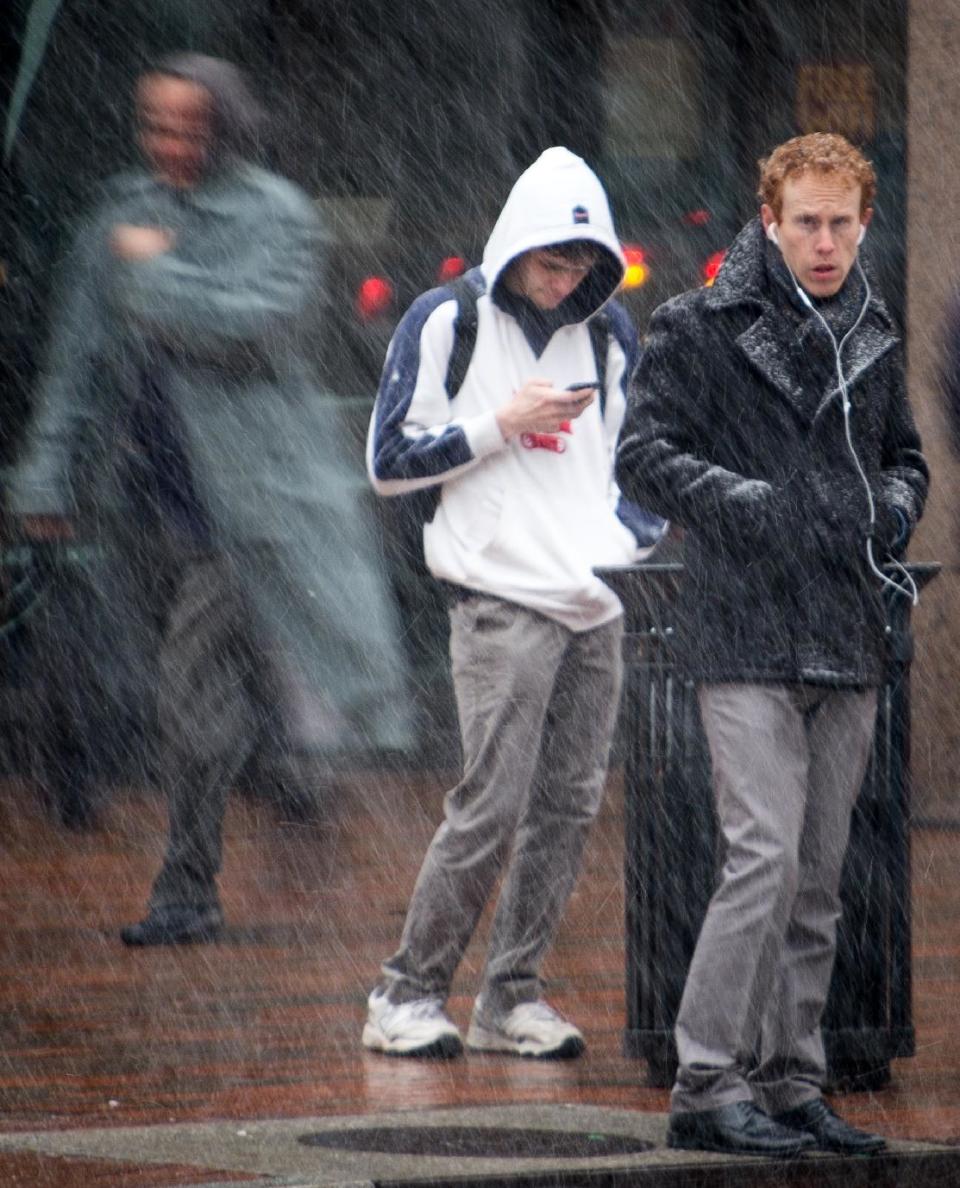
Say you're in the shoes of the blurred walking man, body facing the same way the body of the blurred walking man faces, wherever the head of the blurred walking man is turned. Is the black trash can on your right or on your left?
on your left

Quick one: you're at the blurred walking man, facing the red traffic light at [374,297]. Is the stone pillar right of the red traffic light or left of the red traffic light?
right

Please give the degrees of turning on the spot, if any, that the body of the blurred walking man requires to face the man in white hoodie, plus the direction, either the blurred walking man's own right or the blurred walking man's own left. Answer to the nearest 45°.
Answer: approximately 90° to the blurred walking man's own left

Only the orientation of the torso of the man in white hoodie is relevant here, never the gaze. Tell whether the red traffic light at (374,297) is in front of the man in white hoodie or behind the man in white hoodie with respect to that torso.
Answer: behind

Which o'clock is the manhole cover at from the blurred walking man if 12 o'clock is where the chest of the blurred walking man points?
The manhole cover is roughly at 10 o'clock from the blurred walking man.

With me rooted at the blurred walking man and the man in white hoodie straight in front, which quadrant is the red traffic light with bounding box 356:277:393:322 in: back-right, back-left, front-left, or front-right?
back-left

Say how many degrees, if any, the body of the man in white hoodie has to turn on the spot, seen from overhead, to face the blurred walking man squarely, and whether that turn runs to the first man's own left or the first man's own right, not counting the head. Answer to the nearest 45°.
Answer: approximately 180°

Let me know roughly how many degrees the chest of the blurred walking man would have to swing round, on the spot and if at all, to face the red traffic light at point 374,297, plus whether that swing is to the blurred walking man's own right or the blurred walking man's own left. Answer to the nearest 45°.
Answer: approximately 135° to the blurred walking man's own right

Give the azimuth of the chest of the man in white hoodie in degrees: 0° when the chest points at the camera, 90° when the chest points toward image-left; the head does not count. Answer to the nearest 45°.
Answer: approximately 315°
